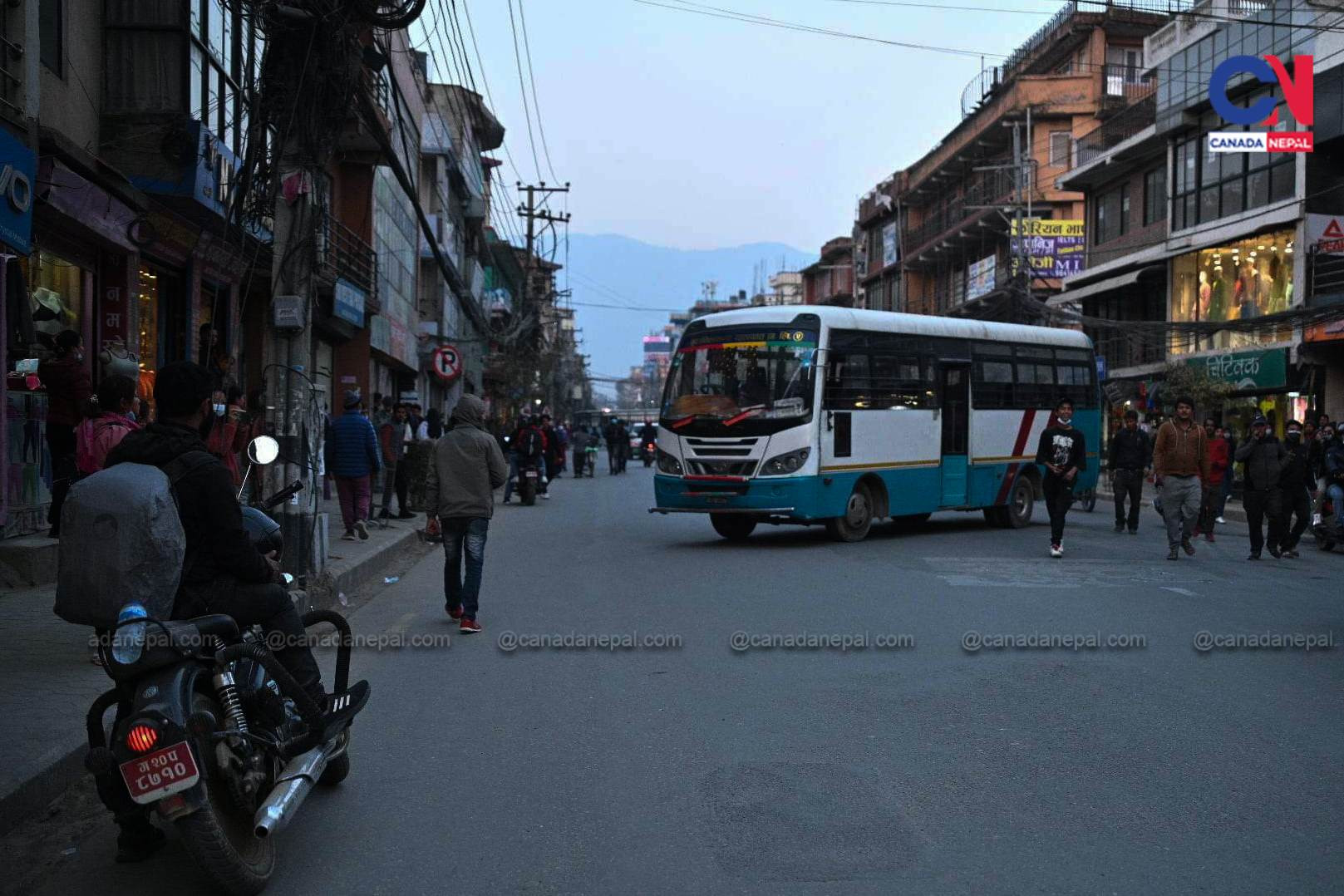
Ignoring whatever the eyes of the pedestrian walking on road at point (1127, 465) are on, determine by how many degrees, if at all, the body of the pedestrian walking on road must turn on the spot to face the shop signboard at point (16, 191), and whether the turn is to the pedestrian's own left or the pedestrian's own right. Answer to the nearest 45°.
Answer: approximately 45° to the pedestrian's own right

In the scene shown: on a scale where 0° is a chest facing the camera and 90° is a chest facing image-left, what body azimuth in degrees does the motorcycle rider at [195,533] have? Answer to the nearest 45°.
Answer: approximately 225°

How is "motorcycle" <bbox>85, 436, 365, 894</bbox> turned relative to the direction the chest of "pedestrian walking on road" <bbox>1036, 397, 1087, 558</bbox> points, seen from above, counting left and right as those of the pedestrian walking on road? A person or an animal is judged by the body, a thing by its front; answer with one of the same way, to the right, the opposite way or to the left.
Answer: the opposite way

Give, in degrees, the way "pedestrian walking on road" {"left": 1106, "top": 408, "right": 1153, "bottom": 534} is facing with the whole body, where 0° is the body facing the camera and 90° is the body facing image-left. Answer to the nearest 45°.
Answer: approximately 0°

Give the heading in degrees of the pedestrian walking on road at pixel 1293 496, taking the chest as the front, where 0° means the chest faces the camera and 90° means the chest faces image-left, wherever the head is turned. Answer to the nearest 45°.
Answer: approximately 45°

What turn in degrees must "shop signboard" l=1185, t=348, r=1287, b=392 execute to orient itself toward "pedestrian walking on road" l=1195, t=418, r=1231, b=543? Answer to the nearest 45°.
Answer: approximately 45° to its left
